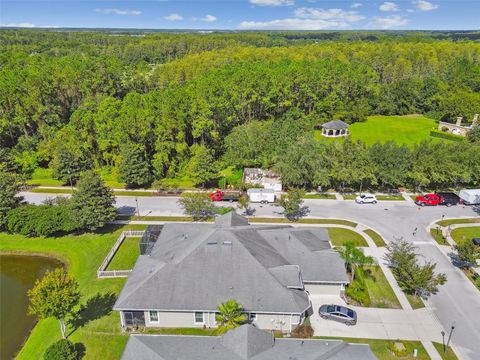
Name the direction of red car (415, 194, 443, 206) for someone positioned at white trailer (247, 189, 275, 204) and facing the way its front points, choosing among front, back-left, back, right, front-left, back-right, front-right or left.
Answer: back

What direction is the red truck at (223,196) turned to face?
to the viewer's left

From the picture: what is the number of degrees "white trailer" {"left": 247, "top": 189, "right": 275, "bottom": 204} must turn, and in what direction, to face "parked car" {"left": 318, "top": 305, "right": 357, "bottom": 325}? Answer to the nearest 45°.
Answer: approximately 90° to its left

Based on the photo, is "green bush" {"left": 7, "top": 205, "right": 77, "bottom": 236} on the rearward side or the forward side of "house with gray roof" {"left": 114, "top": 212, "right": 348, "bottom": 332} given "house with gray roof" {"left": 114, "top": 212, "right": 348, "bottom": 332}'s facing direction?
on the rearward side

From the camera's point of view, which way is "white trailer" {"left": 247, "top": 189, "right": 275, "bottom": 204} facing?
to the viewer's left

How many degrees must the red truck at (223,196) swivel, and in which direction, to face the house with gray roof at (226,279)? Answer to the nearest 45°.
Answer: approximately 90° to its left

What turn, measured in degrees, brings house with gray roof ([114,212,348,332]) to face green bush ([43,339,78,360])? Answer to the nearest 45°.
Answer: approximately 135° to its right

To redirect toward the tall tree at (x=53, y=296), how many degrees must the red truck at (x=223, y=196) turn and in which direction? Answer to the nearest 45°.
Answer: approximately 45° to its left

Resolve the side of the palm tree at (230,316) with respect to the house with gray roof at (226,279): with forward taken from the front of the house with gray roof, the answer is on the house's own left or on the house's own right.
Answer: on the house's own right

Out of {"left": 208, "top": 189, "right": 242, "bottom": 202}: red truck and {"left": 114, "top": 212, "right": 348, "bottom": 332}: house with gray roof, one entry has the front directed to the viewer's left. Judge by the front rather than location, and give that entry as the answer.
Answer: the red truck

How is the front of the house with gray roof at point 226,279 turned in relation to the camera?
facing to the right of the viewer

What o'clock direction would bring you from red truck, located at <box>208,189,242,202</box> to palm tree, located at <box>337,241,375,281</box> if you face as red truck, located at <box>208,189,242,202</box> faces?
The palm tree is roughly at 8 o'clock from the red truck.

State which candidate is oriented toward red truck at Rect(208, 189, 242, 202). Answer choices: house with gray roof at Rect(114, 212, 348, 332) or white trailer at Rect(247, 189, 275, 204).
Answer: the white trailer

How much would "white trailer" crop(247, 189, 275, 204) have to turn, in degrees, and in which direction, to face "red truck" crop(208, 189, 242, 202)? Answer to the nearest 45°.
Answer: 0° — it already faces it
